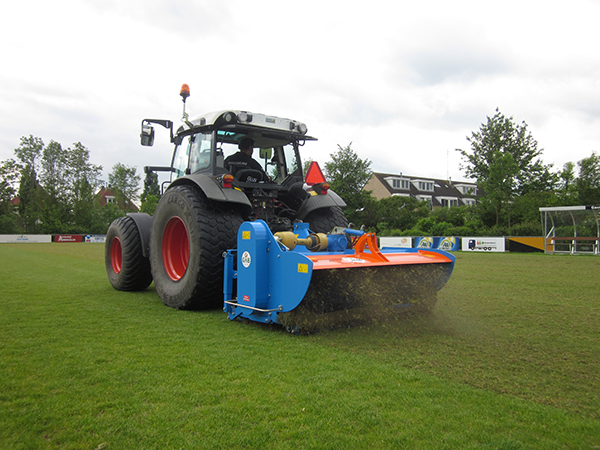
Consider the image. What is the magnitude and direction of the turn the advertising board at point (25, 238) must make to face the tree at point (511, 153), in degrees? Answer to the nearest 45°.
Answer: approximately 45° to its left

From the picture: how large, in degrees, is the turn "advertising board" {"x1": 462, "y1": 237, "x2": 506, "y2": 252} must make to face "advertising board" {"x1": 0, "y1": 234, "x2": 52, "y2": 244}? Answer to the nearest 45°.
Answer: approximately 90° to its right

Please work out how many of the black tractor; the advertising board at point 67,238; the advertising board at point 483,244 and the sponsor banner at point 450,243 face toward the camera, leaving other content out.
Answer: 3

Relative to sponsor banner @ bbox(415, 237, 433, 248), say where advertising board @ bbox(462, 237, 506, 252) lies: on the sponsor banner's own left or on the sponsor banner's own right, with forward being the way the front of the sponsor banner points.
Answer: on the sponsor banner's own left

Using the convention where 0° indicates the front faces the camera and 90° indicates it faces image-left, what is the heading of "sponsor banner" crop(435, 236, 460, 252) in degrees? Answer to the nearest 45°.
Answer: approximately 0°

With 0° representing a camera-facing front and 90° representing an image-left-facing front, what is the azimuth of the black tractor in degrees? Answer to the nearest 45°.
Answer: approximately 135°

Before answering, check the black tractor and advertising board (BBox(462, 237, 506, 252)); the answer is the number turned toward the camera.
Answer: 1

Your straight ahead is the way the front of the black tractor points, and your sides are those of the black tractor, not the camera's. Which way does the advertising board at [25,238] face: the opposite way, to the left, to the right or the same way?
the opposite way

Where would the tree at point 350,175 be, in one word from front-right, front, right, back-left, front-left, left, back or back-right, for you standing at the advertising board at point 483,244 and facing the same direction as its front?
back-right

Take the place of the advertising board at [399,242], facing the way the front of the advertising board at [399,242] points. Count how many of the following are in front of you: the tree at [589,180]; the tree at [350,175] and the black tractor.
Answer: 1

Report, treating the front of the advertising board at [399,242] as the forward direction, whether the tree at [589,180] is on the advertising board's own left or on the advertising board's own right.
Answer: on the advertising board's own left

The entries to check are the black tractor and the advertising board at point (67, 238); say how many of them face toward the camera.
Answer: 1
